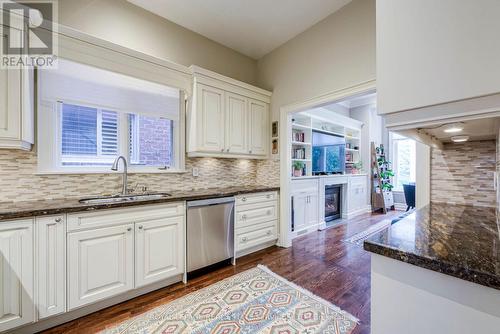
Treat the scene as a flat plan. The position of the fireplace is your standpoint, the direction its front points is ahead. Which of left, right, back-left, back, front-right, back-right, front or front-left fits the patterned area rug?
front-right

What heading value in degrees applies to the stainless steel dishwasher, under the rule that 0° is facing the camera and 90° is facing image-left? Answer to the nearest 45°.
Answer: approximately 315°

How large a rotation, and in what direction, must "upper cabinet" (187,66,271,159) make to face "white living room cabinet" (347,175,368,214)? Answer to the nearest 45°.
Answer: approximately 90° to its left

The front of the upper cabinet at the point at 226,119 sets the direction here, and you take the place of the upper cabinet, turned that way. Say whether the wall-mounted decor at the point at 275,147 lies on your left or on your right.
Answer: on your left

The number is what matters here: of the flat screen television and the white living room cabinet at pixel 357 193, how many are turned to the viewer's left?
0

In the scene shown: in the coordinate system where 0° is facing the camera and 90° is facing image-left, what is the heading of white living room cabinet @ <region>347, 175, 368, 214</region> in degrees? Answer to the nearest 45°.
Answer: approximately 315°

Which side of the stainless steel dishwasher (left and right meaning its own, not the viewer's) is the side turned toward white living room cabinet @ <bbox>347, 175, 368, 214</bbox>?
left

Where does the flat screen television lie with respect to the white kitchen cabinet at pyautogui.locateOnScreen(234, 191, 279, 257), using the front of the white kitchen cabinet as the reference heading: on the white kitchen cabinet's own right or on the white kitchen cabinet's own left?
on the white kitchen cabinet's own left
